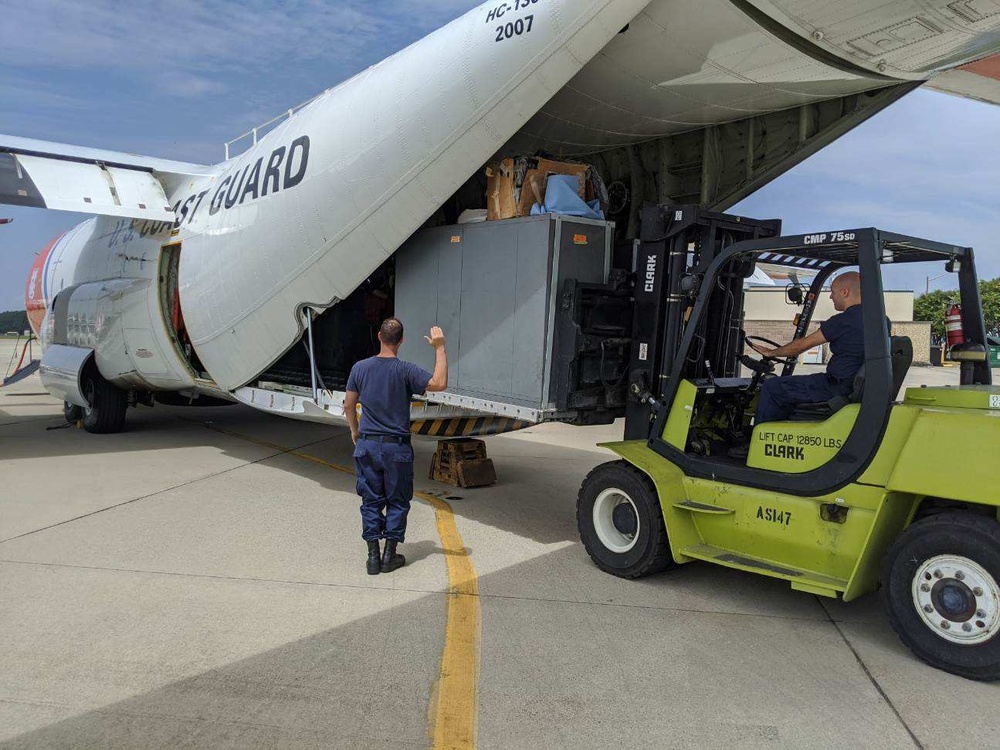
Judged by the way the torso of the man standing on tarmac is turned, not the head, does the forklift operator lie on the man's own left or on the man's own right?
on the man's own right

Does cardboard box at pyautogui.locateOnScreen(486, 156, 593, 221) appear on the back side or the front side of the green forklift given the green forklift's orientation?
on the front side

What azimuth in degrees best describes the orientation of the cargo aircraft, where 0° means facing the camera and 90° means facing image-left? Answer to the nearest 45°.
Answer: approximately 135°

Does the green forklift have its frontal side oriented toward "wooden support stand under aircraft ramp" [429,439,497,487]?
yes

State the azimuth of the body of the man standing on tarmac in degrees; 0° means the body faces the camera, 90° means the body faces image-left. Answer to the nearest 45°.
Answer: approximately 180°

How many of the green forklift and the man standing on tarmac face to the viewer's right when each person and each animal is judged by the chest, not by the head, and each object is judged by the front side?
0

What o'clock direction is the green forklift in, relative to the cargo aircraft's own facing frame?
The green forklift is roughly at 6 o'clock from the cargo aircraft.

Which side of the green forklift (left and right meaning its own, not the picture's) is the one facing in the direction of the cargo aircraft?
front

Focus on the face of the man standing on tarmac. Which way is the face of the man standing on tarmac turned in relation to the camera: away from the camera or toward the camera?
away from the camera

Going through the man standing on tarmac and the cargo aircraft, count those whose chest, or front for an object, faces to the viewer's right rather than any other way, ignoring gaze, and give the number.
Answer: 0

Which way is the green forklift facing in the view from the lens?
facing away from the viewer and to the left of the viewer

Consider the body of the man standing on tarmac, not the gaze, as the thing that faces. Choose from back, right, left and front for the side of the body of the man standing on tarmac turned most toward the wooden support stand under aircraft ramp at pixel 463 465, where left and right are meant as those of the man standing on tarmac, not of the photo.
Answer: front
